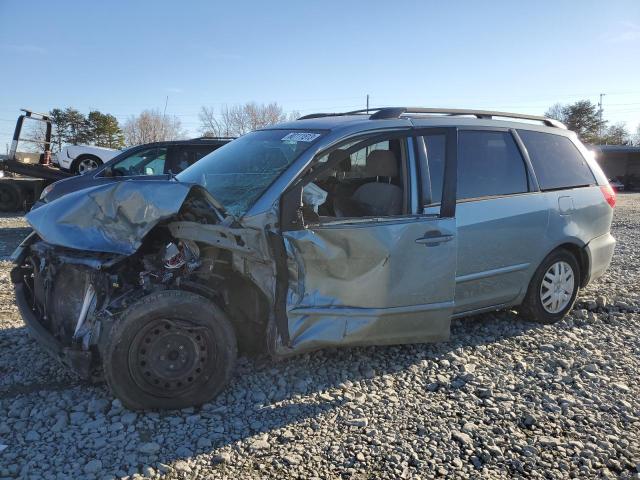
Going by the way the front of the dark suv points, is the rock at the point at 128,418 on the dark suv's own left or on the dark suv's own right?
on the dark suv's own left

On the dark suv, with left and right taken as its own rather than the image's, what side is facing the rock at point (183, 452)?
left

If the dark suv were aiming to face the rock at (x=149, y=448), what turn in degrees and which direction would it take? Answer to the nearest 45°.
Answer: approximately 90° to its left

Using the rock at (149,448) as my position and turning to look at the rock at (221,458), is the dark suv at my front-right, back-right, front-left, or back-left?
back-left

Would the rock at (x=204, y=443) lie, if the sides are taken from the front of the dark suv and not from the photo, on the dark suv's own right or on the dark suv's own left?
on the dark suv's own left

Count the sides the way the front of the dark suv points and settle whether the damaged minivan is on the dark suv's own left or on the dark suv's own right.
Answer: on the dark suv's own left

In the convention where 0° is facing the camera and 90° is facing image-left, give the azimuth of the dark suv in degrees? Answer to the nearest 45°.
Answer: approximately 90°

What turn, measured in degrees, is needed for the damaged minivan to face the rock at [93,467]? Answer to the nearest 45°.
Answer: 0° — it already faces it

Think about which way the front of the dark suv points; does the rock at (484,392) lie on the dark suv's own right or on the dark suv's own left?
on the dark suv's own left

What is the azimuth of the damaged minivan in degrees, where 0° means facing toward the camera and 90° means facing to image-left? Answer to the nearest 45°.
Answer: approximately 45°
